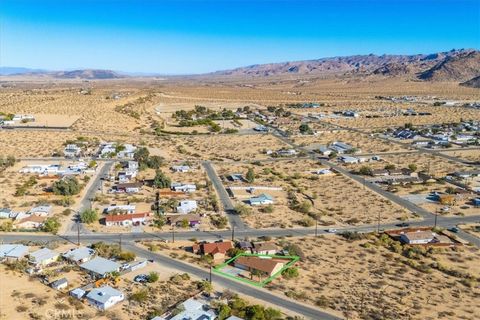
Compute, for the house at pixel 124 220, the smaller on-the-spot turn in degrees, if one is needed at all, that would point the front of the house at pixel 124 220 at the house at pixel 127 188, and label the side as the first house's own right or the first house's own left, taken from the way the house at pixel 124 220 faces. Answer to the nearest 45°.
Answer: approximately 180°

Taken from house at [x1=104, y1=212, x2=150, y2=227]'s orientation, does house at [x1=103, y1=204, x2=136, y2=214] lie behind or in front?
behind

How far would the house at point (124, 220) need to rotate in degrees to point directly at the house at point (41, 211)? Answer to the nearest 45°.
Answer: approximately 135° to its right

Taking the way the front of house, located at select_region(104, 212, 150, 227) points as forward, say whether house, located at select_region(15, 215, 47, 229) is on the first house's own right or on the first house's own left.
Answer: on the first house's own right

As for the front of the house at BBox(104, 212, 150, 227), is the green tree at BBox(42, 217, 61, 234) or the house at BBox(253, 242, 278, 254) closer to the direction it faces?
the house

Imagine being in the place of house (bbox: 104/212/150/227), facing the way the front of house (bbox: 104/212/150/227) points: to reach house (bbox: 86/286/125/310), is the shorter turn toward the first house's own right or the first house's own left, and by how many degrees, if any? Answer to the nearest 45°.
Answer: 0° — it already faces it

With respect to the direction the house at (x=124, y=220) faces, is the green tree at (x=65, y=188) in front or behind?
behind

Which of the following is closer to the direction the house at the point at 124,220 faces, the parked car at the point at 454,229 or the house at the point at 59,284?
the house

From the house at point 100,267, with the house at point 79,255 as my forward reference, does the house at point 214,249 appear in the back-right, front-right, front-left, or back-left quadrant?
back-right

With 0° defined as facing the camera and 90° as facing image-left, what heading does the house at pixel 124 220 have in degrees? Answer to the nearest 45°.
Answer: approximately 0°

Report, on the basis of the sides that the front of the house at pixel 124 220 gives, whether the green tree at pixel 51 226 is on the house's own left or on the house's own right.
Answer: on the house's own right

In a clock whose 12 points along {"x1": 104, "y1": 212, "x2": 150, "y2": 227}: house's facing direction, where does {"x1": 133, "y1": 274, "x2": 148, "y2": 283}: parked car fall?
The parked car is roughly at 12 o'clock from the house.

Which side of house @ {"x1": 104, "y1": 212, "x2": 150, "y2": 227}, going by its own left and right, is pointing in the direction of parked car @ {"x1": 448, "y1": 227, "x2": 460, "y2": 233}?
left

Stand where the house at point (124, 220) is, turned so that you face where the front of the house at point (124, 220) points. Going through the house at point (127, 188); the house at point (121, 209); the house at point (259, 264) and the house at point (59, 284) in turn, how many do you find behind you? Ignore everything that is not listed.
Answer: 2
